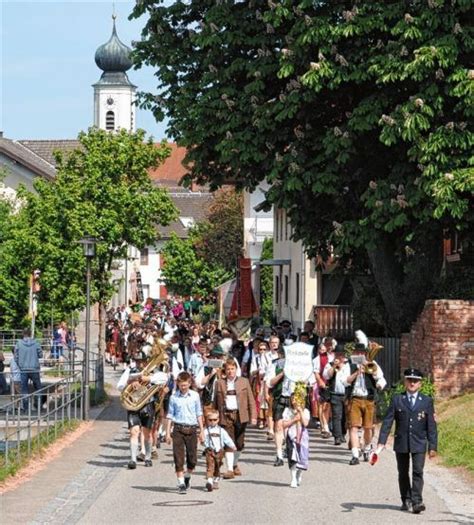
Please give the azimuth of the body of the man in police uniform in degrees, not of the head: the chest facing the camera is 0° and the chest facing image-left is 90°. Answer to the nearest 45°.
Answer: approximately 0°

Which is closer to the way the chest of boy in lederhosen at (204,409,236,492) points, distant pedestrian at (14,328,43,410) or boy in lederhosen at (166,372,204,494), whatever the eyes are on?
the boy in lederhosen

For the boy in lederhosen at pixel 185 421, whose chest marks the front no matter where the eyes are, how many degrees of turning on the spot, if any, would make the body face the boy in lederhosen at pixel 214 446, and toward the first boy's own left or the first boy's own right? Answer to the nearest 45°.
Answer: approximately 135° to the first boy's own left

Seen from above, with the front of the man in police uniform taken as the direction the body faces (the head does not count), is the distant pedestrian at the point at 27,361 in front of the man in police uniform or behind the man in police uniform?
behind

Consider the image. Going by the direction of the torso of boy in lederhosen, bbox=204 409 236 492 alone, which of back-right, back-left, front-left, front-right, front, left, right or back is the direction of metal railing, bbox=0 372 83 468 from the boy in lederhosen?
back-right
